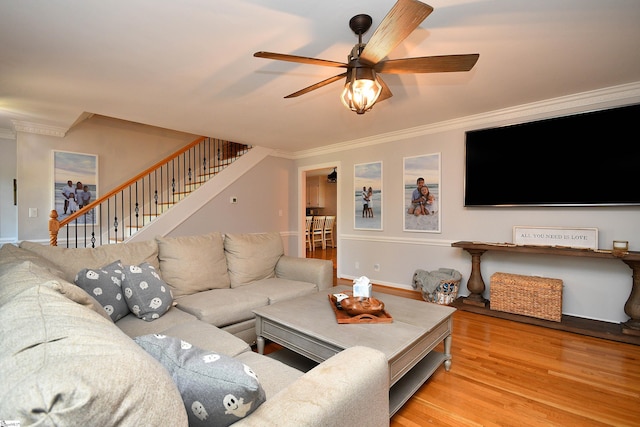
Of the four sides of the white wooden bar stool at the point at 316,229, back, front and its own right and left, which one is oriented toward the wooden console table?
back

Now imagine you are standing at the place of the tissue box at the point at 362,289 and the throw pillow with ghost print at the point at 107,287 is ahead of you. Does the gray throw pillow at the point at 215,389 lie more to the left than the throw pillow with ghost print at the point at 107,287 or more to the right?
left

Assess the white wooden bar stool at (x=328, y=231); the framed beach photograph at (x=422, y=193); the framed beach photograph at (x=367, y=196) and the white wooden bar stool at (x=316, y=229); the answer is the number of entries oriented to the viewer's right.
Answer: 0

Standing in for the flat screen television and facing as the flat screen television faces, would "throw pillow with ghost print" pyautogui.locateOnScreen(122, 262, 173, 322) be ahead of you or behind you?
ahead

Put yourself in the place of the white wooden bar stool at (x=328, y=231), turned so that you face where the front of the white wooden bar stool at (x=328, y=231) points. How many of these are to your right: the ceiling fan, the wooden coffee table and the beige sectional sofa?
0

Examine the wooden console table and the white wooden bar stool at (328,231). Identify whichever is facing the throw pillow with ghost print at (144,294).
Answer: the wooden console table

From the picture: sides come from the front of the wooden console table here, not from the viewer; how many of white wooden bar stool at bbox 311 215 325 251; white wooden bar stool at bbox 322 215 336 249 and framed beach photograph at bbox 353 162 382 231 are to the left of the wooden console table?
0

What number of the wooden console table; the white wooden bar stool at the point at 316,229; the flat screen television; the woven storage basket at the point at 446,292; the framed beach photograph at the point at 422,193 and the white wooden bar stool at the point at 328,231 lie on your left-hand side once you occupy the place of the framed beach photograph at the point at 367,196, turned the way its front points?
4

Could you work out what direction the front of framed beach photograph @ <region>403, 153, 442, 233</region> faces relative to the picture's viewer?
facing the viewer and to the left of the viewer

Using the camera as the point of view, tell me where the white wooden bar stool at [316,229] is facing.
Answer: facing away from the viewer and to the left of the viewer

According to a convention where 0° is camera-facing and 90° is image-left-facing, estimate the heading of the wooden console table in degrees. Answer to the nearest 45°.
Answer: approximately 45°

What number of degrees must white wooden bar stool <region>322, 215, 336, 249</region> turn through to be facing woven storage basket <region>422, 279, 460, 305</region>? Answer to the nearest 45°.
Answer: approximately 135° to its left

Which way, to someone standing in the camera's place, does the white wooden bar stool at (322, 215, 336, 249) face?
facing away from the viewer and to the left of the viewer

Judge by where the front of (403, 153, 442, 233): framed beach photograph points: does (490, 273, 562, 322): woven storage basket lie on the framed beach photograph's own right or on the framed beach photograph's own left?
on the framed beach photograph's own left

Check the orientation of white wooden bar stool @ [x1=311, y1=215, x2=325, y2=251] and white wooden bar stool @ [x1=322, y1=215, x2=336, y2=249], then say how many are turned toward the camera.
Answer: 0

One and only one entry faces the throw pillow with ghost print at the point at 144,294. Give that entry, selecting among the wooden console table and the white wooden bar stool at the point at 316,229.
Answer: the wooden console table

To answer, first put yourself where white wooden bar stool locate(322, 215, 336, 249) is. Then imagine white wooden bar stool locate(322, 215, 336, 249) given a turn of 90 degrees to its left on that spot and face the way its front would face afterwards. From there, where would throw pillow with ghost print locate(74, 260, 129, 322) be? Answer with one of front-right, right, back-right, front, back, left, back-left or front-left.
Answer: front-left

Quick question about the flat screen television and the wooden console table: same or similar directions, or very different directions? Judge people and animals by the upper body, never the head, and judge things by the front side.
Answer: same or similar directions

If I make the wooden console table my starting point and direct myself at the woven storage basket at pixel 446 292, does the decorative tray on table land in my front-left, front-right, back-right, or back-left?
front-left

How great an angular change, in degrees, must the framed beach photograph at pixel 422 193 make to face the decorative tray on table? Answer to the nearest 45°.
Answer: approximately 45° to its left

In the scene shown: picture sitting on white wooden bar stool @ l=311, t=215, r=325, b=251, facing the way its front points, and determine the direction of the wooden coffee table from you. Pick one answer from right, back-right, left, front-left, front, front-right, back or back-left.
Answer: back-left

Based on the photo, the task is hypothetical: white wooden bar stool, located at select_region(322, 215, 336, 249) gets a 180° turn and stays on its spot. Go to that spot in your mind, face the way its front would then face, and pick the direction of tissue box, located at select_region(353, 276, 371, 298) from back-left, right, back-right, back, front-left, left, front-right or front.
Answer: front-right

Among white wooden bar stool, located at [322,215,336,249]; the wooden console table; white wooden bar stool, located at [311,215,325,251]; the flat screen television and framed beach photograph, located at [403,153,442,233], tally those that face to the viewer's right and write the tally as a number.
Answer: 0
